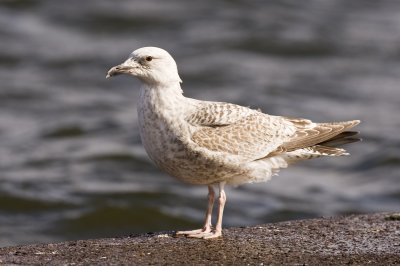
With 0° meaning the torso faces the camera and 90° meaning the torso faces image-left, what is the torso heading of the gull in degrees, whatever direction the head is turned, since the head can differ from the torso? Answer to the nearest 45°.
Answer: approximately 90°
